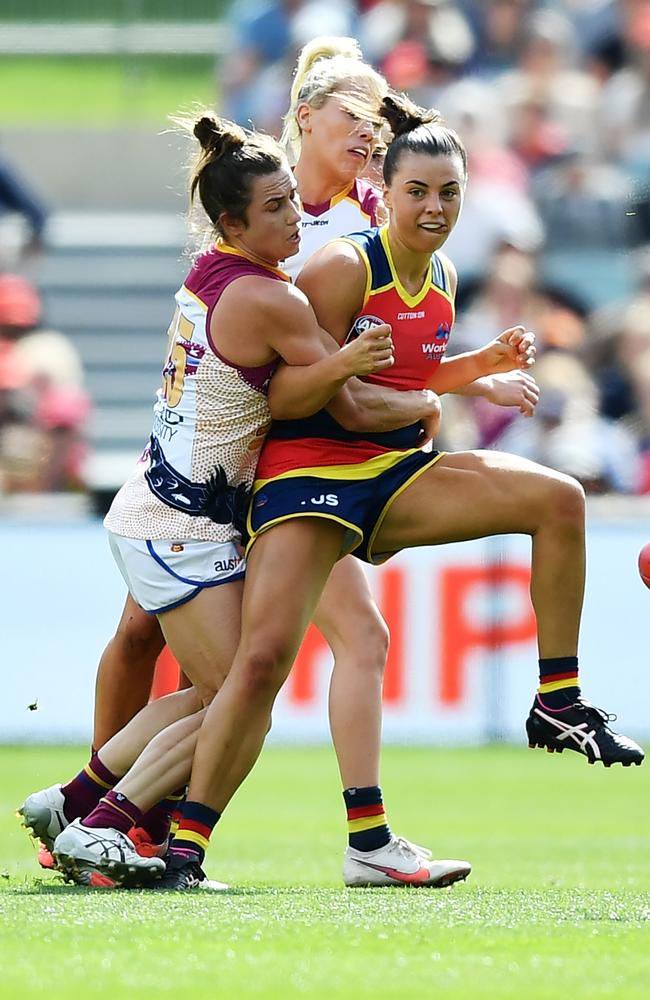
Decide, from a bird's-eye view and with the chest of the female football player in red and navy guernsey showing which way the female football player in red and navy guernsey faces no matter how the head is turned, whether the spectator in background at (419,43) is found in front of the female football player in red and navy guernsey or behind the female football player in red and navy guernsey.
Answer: behind

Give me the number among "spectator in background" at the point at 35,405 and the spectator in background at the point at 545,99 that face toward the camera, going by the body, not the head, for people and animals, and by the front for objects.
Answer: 2

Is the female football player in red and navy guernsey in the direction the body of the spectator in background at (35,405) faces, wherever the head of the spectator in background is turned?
yes

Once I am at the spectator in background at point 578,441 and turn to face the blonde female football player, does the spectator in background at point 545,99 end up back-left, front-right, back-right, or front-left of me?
back-right

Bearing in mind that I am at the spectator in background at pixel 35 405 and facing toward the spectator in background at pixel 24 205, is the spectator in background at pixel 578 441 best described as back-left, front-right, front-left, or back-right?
back-right

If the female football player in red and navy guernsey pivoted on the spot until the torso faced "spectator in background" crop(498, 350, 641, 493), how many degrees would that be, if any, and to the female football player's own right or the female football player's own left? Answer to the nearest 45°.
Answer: approximately 135° to the female football player's own left

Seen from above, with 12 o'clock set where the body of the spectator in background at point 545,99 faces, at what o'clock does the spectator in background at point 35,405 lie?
the spectator in background at point 35,405 is roughly at 2 o'clock from the spectator in background at point 545,99.

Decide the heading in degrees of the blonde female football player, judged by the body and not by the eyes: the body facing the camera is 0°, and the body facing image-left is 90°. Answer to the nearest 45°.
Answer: approximately 315°

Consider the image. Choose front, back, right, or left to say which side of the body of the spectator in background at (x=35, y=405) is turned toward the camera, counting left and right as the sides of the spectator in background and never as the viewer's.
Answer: front

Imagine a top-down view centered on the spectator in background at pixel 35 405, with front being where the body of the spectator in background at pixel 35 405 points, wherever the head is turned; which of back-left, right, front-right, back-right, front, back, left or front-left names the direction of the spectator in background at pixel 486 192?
left
